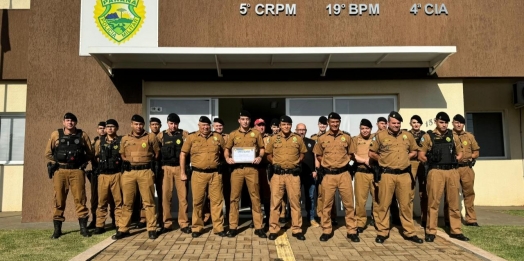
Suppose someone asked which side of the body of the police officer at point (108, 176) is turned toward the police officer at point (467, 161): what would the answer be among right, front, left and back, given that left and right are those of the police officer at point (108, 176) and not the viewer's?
left

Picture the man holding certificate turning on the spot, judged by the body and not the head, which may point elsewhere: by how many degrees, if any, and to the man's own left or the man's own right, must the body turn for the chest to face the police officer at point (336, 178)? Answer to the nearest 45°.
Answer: approximately 90° to the man's own left

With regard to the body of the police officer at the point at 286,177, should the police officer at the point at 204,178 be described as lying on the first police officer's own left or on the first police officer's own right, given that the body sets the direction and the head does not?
on the first police officer's own right

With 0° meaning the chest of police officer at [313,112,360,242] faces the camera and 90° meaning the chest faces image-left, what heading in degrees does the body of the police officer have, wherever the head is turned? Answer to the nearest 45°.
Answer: approximately 0°

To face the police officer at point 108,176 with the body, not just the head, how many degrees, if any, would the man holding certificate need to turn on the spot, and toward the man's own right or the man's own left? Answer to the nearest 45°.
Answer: approximately 90° to the man's own right

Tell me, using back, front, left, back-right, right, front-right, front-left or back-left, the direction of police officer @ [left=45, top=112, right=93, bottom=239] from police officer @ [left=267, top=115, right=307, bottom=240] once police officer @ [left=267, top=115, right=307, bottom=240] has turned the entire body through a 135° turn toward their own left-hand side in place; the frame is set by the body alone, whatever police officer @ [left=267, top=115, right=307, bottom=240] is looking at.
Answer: back-left

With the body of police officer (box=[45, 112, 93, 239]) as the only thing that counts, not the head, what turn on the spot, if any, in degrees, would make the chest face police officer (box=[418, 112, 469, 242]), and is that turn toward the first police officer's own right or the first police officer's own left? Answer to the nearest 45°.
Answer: approximately 45° to the first police officer's own left

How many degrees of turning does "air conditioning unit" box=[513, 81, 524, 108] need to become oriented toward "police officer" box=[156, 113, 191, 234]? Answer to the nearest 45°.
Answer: approximately 45° to its right

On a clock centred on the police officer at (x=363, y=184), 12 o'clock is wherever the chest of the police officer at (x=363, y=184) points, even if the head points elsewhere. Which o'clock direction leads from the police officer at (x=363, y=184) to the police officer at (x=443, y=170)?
the police officer at (x=443, y=170) is roughly at 9 o'clock from the police officer at (x=363, y=184).
